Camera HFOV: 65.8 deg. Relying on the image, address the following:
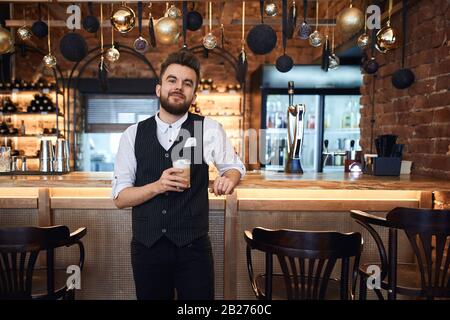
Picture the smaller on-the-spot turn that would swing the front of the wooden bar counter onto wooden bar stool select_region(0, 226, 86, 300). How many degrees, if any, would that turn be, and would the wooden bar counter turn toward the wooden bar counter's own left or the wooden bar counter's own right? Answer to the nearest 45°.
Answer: approximately 45° to the wooden bar counter's own right

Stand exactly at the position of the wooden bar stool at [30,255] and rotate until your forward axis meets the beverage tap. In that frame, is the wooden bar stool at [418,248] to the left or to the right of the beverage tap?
right

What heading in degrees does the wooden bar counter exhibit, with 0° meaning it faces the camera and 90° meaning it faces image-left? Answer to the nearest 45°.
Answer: approximately 0°

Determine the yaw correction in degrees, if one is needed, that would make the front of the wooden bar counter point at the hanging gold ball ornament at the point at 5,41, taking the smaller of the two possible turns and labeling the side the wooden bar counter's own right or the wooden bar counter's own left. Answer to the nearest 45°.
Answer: approximately 90° to the wooden bar counter's own right
